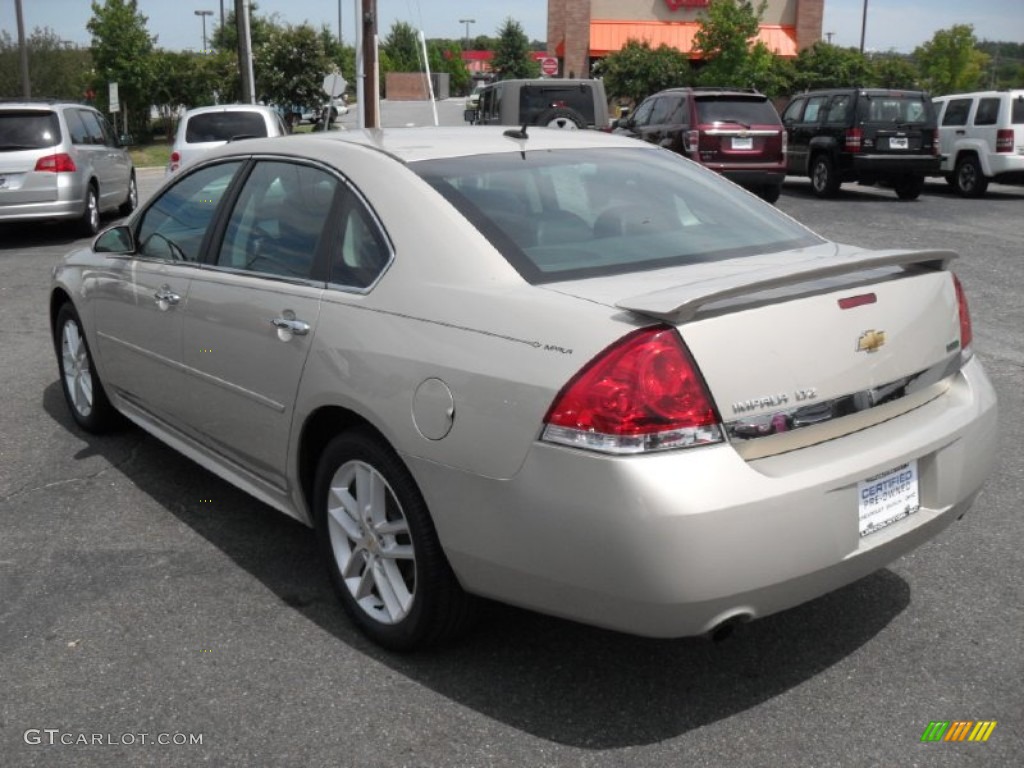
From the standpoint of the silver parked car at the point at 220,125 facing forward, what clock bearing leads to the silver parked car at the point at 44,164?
the silver parked car at the point at 44,164 is roughly at 7 o'clock from the silver parked car at the point at 220,125.

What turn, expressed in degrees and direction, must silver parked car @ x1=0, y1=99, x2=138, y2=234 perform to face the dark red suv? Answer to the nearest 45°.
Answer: approximately 45° to its right

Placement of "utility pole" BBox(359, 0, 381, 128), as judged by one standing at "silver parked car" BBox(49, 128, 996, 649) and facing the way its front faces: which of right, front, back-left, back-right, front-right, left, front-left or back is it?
front-right

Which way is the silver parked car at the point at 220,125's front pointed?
away from the camera

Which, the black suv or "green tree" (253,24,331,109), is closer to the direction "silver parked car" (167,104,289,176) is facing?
the green tree

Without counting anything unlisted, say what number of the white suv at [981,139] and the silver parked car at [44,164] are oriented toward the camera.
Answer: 0

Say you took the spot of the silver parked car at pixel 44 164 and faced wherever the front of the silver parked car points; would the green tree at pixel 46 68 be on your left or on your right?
on your left

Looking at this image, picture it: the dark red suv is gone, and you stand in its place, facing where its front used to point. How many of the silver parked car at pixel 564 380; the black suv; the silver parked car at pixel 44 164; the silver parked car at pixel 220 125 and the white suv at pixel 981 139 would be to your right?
2

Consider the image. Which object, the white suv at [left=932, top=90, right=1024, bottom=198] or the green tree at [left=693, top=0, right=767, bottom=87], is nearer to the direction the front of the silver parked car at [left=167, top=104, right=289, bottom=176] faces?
the green tree

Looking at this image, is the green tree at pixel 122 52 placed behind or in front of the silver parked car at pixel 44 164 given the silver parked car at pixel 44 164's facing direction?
in front

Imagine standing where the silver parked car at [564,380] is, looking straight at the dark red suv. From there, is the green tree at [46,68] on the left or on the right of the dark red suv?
left

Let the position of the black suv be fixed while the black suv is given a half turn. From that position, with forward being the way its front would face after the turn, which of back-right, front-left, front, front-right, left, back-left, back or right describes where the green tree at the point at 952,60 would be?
back-left

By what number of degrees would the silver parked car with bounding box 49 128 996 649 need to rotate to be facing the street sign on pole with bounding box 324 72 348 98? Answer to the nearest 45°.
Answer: approximately 45° to its right
